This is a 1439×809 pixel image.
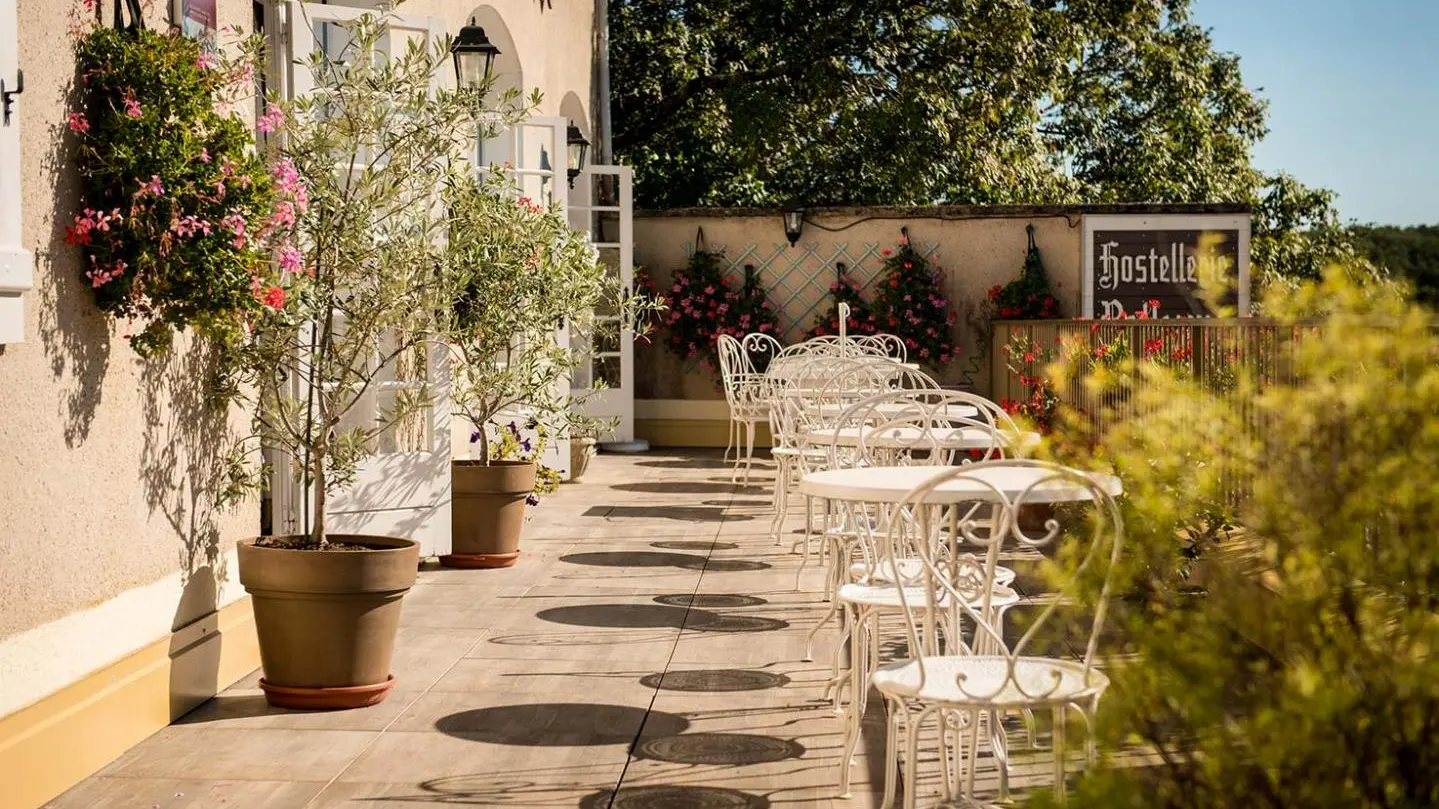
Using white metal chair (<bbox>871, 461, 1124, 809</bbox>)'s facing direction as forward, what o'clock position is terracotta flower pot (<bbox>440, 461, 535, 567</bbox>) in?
The terracotta flower pot is roughly at 11 o'clock from the white metal chair.

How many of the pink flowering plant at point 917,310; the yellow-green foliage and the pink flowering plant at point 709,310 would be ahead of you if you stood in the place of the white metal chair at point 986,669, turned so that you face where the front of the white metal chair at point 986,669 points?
2

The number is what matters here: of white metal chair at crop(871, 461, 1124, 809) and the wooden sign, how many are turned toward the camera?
1

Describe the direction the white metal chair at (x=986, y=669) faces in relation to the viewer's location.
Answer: facing away from the viewer

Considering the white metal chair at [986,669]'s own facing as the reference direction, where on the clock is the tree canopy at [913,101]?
The tree canopy is roughly at 12 o'clock from the white metal chair.

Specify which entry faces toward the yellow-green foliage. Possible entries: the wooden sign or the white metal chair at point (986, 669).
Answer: the wooden sign

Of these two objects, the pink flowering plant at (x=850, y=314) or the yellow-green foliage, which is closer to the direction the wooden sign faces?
the yellow-green foliage

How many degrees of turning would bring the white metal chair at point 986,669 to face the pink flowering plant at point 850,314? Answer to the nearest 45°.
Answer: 0° — it already faces it

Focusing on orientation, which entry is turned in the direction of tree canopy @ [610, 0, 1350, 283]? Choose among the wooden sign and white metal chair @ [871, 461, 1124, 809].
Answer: the white metal chair

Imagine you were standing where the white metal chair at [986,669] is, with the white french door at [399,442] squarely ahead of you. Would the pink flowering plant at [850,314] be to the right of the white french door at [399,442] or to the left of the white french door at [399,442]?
right
